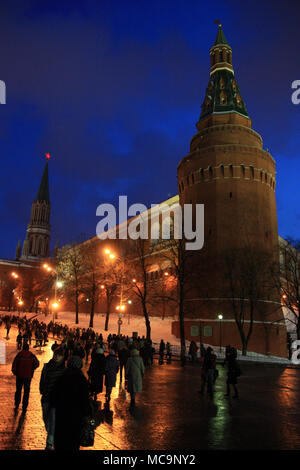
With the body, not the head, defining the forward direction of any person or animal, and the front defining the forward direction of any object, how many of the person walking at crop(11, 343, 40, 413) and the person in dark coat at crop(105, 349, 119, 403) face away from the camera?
2

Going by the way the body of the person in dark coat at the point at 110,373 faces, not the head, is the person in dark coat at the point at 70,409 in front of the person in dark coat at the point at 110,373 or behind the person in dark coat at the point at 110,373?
behind

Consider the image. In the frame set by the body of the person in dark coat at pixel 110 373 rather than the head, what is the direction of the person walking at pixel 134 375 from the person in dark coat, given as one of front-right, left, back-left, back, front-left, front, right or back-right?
back-right

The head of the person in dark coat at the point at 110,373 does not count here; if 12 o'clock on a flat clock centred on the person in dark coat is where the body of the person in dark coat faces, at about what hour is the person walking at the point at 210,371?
The person walking is roughly at 2 o'clock from the person in dark coat.

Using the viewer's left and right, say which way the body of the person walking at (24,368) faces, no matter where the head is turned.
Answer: facing away from the viewer

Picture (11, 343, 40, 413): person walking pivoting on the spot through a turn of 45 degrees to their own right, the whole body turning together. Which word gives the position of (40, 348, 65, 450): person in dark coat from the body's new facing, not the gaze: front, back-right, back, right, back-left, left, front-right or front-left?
back-right

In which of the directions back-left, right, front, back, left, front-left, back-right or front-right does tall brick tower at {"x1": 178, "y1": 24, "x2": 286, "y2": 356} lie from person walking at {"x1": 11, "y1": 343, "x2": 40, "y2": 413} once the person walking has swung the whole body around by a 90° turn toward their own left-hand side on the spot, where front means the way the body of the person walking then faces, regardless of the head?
back-right

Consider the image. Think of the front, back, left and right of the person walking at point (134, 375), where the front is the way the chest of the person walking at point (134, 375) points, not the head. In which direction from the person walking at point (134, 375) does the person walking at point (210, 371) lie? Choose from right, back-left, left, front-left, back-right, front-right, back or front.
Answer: front-right

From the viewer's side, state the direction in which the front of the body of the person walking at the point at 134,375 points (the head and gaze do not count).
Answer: away from the camera

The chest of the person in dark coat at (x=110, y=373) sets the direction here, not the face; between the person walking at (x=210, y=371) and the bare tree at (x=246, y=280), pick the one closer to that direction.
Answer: the bare tree

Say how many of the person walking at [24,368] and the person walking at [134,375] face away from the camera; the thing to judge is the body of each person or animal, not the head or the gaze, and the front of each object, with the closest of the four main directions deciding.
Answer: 2

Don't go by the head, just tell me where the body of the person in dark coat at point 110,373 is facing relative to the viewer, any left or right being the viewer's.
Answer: facing away from the viewer
